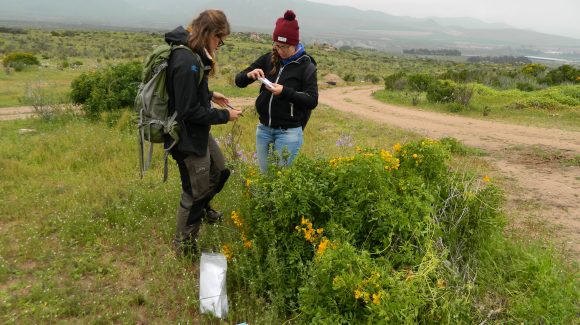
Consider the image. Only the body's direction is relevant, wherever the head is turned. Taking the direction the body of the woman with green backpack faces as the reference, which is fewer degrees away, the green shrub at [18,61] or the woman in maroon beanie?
the woman in maroon beanie

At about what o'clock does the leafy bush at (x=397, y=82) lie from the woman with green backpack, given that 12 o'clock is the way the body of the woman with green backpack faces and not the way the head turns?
The leafy bush is roughly at 10 o'clock from the woman with green backpack.

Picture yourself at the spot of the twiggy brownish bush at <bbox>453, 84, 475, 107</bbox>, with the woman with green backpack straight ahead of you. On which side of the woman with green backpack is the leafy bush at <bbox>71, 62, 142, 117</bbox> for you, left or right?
right

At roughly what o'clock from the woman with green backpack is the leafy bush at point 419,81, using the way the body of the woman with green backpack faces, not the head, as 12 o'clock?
The leafy bush is roughly at 10 o'clock from the woman with green backpack.

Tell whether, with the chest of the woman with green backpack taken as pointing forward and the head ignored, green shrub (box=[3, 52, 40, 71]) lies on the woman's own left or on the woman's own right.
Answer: on the woman's own left

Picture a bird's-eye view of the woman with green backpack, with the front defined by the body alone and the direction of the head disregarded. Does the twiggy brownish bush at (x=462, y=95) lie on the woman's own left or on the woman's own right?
on the woman's own left

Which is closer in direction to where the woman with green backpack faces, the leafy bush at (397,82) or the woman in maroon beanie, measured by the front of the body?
the woman in maroon beanie

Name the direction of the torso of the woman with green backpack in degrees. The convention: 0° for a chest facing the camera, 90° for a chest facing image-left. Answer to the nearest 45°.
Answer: approximately 270°

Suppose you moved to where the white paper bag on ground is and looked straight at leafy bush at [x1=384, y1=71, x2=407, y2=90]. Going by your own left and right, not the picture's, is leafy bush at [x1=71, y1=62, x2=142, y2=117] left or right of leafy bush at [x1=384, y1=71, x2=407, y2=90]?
left

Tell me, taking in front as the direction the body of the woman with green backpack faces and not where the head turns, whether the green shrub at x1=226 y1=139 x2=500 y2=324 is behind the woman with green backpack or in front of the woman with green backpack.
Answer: in front

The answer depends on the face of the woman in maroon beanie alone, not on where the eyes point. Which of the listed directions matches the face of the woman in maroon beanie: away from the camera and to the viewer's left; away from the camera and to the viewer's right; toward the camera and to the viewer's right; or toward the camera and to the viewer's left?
toward the camera and to the viewer's left

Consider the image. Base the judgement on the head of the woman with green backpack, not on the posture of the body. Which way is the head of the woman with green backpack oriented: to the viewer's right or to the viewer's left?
to the viewer's right

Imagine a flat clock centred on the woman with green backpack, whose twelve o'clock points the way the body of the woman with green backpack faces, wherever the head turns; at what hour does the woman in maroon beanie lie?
The woman in maroon beanie is roughly at 11 o'clock from the woman with green backpack.

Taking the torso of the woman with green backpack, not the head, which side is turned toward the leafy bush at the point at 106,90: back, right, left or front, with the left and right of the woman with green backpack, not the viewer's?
left
